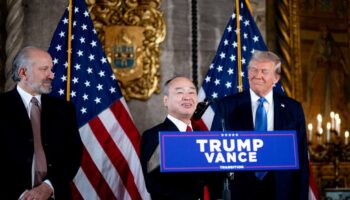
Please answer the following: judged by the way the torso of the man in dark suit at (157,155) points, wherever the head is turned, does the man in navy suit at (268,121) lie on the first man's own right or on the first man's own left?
on the first man's own left

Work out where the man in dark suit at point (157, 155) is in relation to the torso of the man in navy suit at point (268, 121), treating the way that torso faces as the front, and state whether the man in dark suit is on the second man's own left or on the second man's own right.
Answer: on the second man's own right

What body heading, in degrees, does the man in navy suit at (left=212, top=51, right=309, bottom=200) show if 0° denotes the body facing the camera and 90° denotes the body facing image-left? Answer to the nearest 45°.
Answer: approximately 0°

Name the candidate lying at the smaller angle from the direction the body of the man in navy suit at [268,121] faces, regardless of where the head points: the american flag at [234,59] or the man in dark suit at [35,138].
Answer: the man in dark suit

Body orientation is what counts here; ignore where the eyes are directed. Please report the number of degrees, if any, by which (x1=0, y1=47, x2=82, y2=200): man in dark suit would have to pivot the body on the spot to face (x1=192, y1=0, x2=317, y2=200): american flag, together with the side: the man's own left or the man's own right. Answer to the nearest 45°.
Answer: approximately 135° to the man's own left

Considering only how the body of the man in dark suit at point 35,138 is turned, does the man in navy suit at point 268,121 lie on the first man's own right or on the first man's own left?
on the first man's own left

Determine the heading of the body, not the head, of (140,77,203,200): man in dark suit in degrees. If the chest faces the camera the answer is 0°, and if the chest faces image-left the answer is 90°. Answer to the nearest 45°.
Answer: approximately 315°

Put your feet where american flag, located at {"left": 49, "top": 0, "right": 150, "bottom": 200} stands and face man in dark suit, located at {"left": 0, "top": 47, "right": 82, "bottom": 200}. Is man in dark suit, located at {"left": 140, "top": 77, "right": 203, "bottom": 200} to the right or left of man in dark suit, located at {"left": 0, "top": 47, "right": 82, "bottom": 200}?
left

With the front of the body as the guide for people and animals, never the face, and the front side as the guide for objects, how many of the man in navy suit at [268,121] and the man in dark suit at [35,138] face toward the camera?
2

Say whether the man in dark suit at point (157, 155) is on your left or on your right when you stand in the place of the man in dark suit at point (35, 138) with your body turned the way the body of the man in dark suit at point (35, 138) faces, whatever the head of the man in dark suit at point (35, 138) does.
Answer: on your left

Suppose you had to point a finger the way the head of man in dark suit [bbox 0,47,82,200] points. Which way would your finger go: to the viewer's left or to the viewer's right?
to the viewer's right
